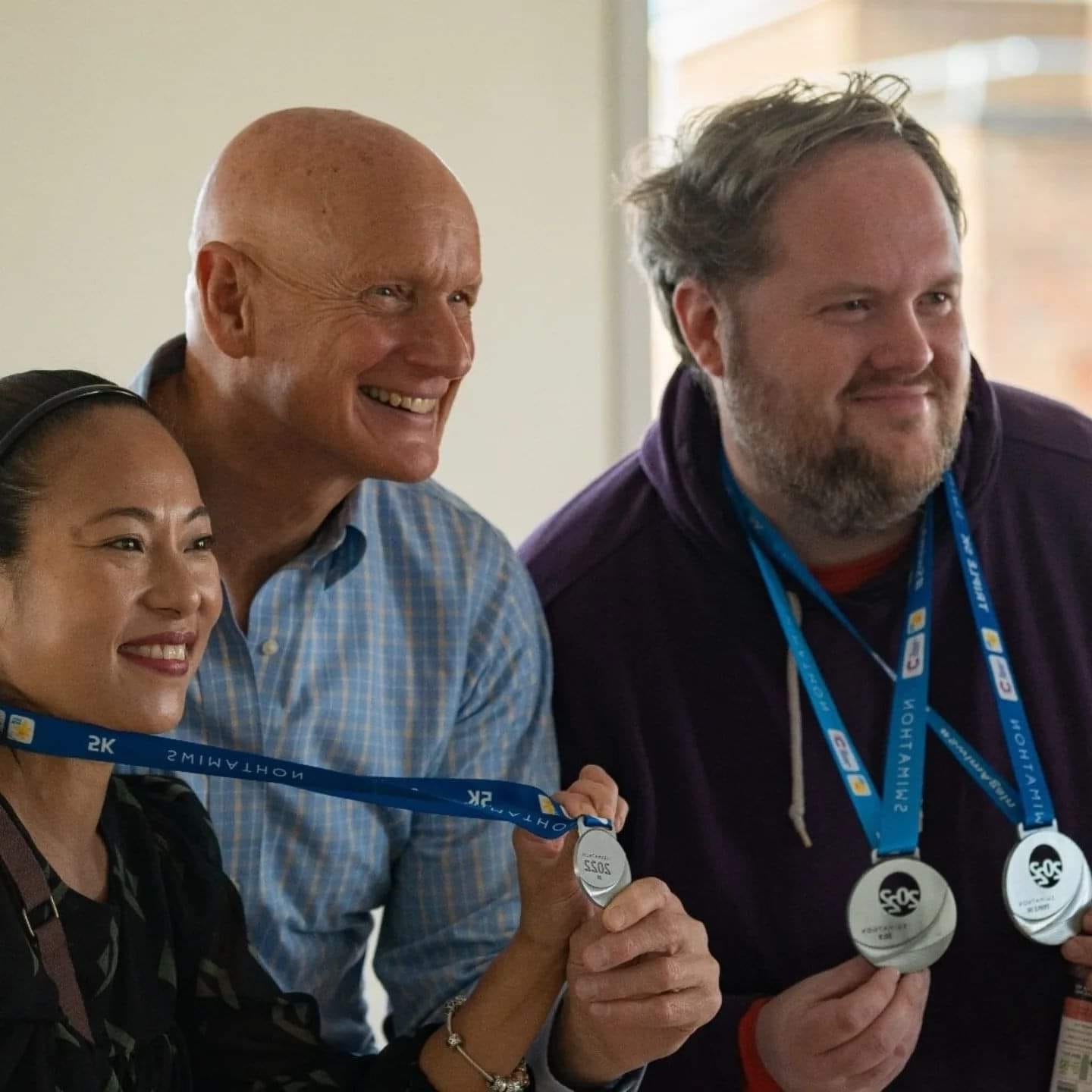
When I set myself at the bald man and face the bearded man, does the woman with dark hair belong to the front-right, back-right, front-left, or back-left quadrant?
back-right

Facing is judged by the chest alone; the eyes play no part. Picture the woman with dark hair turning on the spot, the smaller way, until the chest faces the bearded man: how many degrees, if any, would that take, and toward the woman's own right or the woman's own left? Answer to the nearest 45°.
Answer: approximately 90° to the woman's own left

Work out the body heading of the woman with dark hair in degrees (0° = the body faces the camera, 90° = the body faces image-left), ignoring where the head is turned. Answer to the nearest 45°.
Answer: approximately 315°

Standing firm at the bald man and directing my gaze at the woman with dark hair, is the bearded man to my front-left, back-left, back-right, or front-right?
back-left

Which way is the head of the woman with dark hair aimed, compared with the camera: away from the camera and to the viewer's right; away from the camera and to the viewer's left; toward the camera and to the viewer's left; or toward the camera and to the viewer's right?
toward the camera and to the viewer's right
